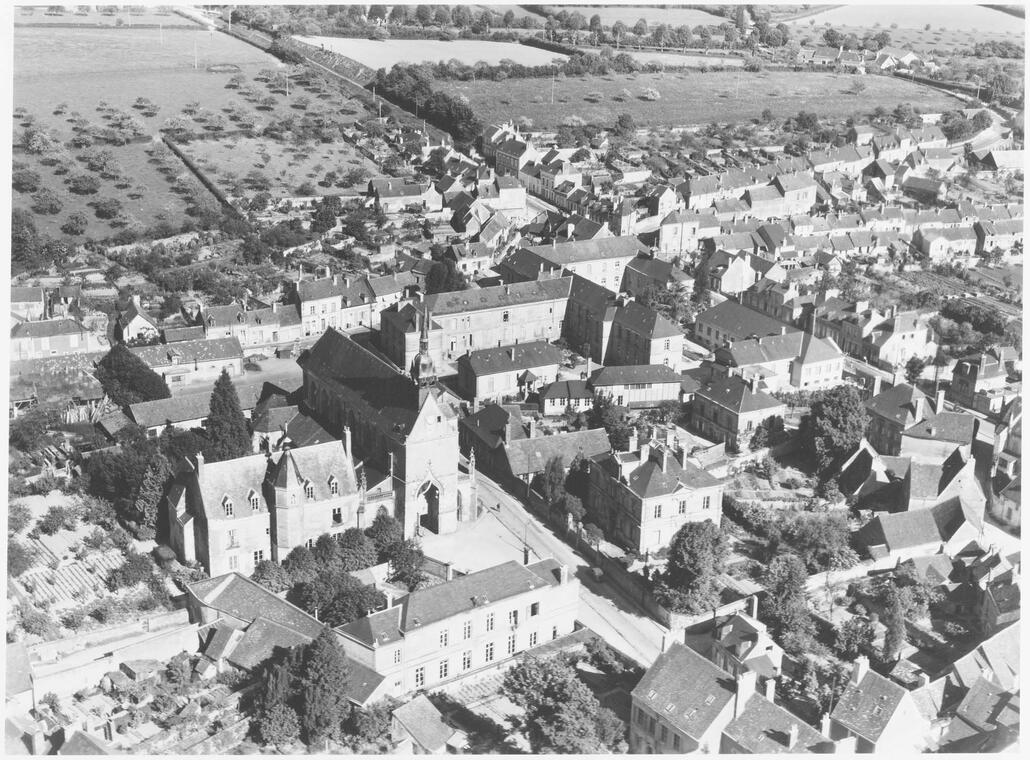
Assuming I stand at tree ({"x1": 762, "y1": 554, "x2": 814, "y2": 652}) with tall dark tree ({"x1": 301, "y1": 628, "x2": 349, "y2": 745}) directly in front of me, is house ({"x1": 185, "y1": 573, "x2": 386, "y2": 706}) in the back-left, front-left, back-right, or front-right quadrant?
front-right

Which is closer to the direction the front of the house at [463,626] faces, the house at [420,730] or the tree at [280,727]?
the house

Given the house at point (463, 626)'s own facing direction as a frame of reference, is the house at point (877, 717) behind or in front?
in front

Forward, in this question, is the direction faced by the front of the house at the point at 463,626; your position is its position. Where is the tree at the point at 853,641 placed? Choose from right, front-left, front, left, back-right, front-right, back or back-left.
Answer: front-left

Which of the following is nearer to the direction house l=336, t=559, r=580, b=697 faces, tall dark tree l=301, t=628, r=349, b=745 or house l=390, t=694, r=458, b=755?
the house

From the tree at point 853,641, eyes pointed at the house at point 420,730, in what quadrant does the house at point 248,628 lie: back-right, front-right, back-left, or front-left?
front-right

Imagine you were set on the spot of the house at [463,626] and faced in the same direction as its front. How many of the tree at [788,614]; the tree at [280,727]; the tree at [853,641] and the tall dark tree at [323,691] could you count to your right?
2

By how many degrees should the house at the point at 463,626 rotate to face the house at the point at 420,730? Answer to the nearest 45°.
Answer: approximately 45° to its right

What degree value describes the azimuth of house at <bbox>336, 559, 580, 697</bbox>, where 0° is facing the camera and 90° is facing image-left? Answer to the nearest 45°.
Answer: approximately 315°

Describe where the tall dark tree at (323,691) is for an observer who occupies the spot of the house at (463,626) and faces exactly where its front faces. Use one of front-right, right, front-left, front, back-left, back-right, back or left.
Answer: right

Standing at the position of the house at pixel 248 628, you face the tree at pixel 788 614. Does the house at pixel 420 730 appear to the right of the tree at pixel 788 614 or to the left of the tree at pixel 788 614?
right

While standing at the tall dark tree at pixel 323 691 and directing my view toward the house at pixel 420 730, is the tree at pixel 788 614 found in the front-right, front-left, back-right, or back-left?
front-left

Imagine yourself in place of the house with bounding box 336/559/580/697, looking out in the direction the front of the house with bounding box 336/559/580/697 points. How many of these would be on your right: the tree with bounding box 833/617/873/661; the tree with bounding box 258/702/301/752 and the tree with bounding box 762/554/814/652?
1

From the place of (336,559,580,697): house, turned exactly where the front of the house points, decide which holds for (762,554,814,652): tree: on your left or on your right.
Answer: on your left

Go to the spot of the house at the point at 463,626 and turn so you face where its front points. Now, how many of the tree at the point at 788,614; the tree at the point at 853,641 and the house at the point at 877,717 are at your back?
0

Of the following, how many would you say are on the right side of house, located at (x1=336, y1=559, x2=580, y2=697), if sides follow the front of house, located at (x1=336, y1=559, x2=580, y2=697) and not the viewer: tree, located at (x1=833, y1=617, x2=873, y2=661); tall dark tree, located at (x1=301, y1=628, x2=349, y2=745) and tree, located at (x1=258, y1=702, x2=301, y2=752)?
2

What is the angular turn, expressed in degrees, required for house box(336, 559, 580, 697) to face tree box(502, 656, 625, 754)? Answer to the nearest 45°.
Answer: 0° — it already faces it

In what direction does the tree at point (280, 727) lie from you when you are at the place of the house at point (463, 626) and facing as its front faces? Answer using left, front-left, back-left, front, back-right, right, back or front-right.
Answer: right
